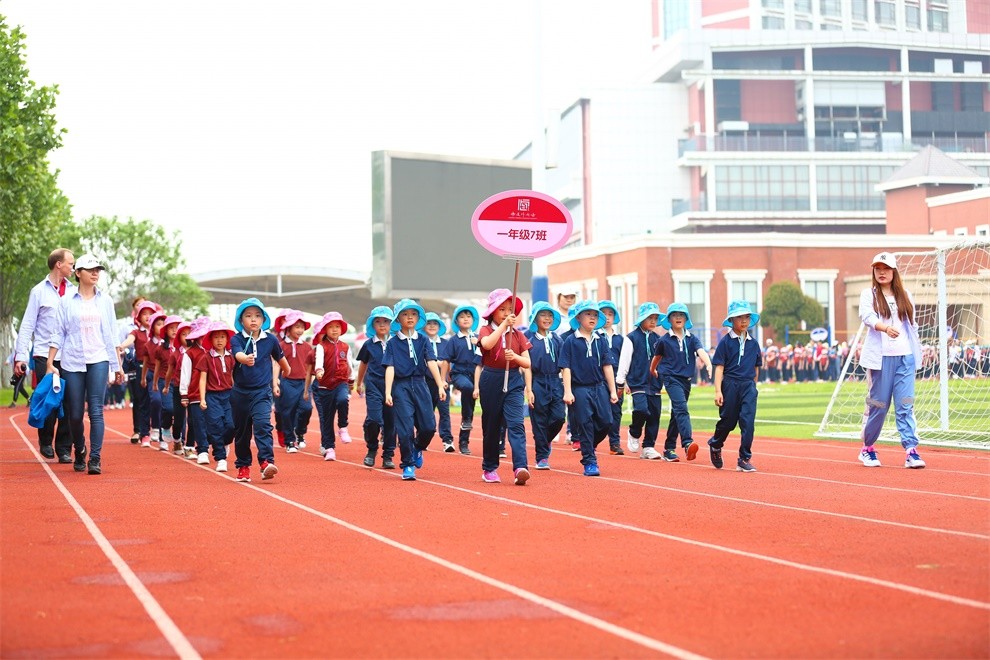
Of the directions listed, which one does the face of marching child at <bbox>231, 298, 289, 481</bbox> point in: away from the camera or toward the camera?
toward the camera

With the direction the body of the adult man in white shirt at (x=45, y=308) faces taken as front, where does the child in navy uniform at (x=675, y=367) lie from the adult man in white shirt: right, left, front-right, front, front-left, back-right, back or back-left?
front-left

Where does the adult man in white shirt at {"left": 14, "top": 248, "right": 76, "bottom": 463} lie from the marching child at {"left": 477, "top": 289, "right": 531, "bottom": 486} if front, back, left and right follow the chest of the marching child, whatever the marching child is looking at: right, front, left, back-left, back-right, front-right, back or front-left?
right

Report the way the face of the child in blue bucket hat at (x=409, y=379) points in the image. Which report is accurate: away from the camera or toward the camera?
toward the camera

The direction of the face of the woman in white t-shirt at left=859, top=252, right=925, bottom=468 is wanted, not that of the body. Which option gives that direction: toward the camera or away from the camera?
toward the camera

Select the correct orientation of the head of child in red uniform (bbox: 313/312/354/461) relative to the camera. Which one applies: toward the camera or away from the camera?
toward the camera

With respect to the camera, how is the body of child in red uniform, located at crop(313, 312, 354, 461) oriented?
toward the camera

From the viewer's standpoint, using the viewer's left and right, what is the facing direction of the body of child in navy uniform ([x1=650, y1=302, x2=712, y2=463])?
facing the viewer

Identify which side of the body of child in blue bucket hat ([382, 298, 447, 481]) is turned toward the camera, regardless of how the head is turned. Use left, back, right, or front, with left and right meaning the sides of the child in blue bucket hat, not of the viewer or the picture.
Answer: front

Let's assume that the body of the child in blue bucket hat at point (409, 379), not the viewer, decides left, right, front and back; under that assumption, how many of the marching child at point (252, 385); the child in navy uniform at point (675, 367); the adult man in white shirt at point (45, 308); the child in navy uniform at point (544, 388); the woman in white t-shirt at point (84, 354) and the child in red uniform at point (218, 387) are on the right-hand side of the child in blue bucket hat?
4

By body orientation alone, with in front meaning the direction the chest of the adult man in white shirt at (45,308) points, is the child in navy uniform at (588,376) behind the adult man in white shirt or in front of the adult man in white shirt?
in front

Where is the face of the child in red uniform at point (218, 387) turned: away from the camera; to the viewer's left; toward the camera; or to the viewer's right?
toward the camera

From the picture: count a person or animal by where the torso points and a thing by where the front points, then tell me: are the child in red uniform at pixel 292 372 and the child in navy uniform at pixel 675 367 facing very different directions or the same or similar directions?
same or similar directions

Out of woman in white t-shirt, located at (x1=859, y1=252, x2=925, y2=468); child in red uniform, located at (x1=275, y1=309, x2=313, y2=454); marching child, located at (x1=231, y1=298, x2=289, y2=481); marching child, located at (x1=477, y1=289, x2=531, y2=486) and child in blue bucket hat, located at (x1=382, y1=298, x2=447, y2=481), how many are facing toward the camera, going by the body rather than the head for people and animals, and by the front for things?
5

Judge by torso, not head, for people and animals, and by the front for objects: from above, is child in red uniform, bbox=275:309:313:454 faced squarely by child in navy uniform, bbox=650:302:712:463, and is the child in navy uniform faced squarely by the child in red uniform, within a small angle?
no

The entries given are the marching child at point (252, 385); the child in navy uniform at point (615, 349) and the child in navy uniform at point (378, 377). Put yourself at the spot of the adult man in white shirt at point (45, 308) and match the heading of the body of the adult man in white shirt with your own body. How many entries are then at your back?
0

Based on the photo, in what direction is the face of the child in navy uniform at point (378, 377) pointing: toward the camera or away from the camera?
toward the camera

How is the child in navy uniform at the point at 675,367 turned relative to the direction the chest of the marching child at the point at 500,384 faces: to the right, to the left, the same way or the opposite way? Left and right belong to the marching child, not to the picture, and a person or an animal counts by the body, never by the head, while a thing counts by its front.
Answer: the same way

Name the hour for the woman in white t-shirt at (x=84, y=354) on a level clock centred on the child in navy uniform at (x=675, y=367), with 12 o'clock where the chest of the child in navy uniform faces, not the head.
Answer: The woman in white t-shirt is roughly at 2 o'clock from the child in navy uniform.
